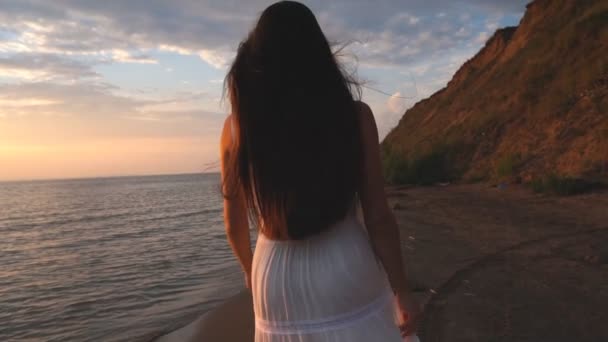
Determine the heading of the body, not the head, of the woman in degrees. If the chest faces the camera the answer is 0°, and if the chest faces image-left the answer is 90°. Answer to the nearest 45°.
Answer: approximately 180°

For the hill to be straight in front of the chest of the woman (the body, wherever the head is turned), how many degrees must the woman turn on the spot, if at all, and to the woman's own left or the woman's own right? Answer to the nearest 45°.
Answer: approximately 45° to the woman's own right

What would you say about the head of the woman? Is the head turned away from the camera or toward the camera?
away from the camera
